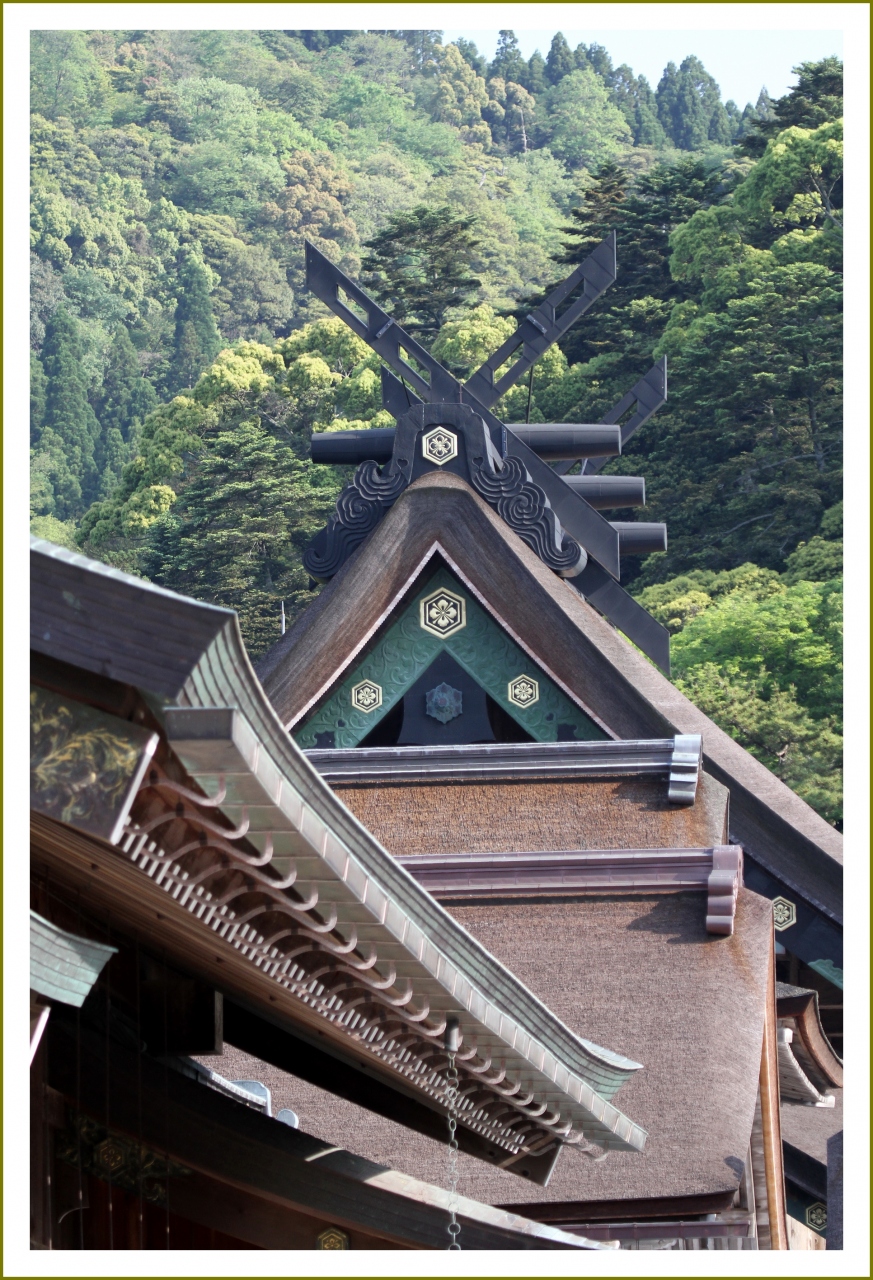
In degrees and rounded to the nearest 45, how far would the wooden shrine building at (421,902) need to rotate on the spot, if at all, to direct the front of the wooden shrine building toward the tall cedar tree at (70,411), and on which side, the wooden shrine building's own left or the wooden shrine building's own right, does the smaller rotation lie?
approximately 180°

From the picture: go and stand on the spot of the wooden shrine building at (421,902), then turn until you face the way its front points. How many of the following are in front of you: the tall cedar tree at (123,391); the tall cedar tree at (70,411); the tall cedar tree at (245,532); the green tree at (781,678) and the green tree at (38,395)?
0

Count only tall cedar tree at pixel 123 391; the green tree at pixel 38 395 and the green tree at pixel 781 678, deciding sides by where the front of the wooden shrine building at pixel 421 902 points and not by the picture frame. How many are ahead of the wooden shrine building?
0

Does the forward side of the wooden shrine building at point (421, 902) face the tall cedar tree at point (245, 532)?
no

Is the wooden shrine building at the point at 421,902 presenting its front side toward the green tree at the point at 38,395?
no

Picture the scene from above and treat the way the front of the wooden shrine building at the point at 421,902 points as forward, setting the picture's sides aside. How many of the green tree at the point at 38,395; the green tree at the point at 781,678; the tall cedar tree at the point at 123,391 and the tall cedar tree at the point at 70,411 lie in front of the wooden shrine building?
0

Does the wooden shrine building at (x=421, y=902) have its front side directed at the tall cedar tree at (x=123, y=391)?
no

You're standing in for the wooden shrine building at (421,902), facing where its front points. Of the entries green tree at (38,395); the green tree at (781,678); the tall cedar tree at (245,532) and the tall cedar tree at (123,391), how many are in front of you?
0

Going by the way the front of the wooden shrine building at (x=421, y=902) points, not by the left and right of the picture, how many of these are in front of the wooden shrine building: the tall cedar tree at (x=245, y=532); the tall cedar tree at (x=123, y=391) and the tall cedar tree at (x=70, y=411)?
0
